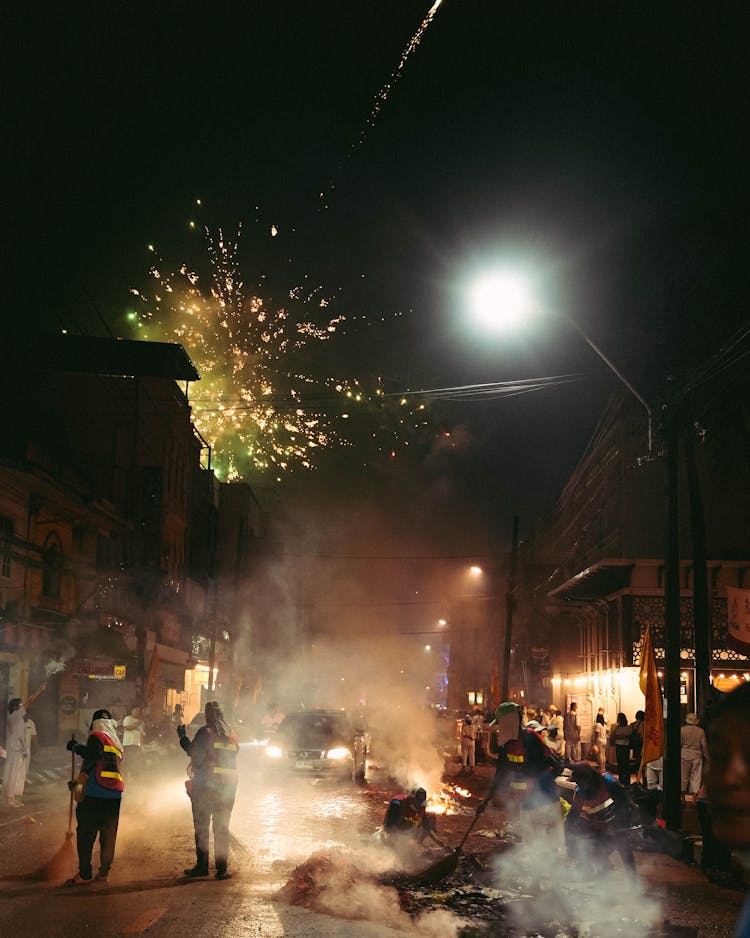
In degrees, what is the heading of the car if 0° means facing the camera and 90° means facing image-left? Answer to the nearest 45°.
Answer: approximately 0°

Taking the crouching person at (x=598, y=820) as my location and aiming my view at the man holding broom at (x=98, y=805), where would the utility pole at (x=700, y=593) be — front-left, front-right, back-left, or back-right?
back-right

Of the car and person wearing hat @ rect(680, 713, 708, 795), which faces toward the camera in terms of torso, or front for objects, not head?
the car

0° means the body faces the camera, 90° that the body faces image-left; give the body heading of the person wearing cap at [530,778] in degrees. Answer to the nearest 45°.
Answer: approximately 45°

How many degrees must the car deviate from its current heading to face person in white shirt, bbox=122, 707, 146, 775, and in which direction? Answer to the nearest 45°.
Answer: approximately 90° to its right

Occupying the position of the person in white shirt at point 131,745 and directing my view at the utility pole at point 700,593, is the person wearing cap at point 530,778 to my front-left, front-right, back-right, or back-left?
front-right

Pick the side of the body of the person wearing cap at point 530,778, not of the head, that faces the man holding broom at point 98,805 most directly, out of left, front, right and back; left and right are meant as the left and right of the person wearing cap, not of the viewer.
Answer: front

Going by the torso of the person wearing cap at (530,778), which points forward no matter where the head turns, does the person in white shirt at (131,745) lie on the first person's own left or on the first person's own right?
on the first person's own right

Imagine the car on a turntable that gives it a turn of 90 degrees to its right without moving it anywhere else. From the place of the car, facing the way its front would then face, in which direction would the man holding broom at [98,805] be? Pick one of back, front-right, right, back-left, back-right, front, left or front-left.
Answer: left
